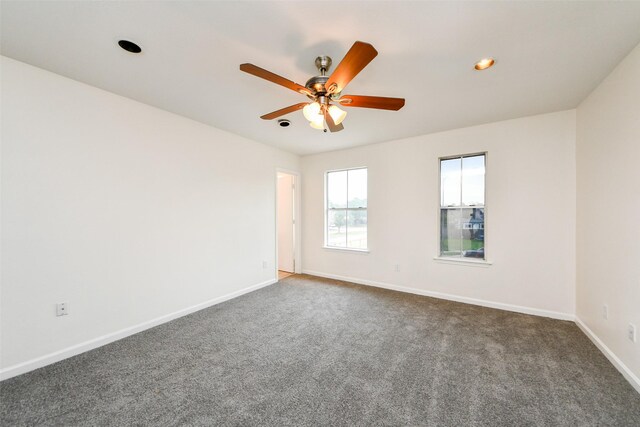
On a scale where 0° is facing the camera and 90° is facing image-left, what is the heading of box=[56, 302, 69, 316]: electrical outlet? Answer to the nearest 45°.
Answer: approximately 0°

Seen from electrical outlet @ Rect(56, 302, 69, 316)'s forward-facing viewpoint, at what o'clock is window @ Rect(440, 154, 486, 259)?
The window is roughly at 10 o'clock from the electrical outlet.

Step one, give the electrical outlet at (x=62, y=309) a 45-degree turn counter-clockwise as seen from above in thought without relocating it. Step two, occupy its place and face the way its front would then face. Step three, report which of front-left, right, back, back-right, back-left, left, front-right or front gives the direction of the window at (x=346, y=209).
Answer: front-left

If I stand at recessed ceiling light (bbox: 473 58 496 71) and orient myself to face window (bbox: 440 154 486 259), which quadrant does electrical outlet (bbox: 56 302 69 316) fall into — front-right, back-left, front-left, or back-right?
back-left

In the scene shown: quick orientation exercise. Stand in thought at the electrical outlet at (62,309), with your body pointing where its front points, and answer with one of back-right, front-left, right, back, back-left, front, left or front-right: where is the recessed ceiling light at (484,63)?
front-left
